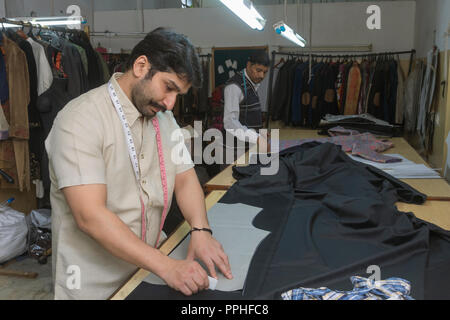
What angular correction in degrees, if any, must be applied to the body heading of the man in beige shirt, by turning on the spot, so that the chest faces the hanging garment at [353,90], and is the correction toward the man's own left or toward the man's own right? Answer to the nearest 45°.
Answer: approximately 90° to the man's own left

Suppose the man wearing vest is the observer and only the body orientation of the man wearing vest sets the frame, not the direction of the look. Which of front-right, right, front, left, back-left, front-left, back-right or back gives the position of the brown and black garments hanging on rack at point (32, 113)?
back-right

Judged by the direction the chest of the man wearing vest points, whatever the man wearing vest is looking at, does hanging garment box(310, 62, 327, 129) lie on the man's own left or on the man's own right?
on the man's own left

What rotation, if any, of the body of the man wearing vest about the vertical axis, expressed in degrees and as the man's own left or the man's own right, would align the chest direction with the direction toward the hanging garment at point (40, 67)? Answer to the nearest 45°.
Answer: approximately 135° to the man's own right

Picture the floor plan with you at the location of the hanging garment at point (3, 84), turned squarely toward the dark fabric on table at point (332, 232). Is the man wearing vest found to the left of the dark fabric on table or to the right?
left

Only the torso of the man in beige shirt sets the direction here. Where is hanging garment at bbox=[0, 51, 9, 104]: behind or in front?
behind
